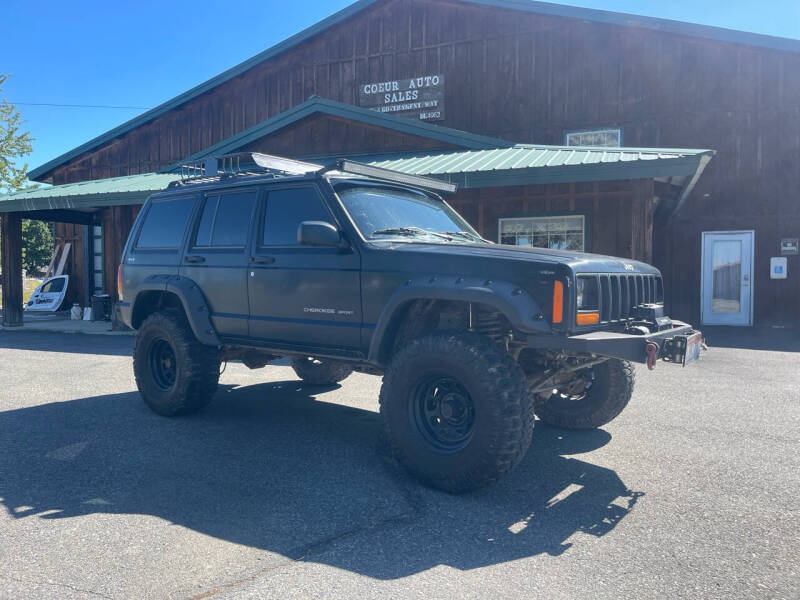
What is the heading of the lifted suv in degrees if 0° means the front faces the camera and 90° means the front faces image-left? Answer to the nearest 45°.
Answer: approximately 315°

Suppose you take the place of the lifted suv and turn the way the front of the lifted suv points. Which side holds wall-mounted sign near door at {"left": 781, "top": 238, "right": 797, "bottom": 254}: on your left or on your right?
on your left

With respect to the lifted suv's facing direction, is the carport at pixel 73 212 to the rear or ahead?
to the rear

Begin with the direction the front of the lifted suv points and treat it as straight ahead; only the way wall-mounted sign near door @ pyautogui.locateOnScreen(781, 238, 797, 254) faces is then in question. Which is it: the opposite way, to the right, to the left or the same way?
to the right

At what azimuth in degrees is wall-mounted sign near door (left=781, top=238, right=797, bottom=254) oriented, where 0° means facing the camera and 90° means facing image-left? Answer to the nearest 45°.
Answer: approximately 0°

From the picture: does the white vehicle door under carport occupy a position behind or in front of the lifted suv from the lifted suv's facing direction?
behind

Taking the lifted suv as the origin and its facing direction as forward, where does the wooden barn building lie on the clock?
The wooden barn building is roughly at 8 o'clock from the lifted suv.
